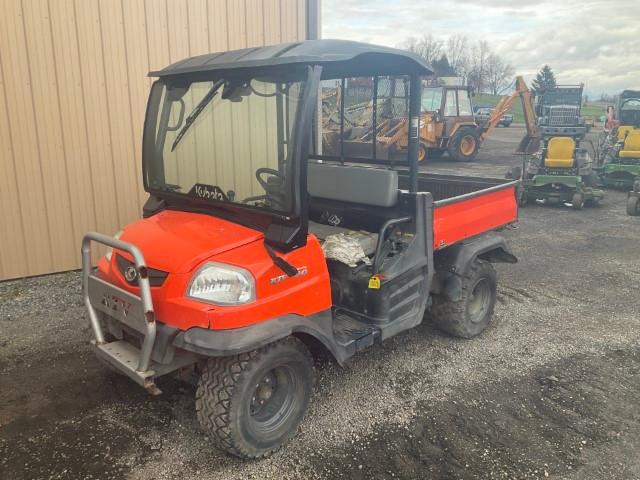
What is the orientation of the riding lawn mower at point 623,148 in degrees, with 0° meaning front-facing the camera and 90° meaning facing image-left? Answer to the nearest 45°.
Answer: approximately 0°

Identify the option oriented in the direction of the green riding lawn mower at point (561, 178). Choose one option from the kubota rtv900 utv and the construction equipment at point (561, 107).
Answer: the construction equipment at point (561, 107)

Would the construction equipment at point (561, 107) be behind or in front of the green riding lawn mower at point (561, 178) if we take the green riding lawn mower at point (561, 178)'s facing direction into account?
behind

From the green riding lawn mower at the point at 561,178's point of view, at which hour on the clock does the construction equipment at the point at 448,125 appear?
the construction equipment at the point at 448,125 is roughly at 5 o'clock from the green riding lawn mower at the point at 561,178.

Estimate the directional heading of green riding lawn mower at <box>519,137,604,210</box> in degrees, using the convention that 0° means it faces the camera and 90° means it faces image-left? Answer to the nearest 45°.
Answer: approximately 0°

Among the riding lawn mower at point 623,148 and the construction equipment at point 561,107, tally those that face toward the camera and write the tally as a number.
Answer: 2

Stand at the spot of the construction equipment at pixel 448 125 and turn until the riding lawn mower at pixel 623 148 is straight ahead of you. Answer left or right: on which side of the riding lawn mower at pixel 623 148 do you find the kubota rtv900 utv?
right

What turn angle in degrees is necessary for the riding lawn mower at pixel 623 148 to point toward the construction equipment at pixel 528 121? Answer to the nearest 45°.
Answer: approximately 135° to its right

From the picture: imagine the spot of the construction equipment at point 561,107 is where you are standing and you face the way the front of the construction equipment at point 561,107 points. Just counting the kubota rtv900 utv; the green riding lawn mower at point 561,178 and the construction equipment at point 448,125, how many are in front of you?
2
